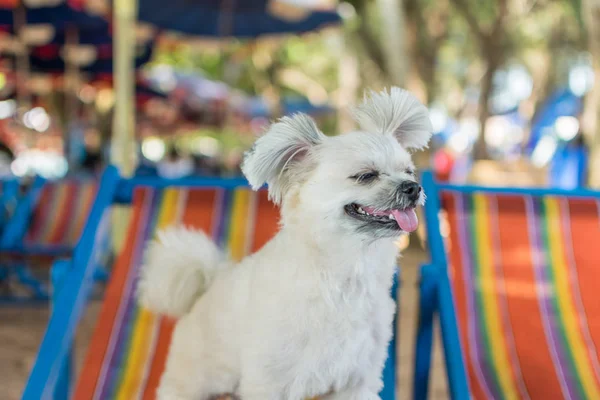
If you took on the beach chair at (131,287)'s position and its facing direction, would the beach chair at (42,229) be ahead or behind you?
behind

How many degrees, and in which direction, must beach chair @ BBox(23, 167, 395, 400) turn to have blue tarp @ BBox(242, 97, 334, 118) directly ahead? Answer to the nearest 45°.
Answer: approximately 180°

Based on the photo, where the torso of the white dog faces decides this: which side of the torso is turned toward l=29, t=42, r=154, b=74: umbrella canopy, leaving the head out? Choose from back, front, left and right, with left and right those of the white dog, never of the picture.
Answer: back

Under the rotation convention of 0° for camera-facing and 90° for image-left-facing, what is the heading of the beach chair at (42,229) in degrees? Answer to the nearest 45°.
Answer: approximately 45°

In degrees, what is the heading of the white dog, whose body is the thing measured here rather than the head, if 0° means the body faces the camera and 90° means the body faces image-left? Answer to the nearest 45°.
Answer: approximately 315°

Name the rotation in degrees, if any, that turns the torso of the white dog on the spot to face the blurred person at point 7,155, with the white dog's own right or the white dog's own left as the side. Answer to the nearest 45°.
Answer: approximately 180°

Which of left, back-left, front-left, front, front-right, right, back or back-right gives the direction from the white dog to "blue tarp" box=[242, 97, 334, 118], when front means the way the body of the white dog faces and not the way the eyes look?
back-left
